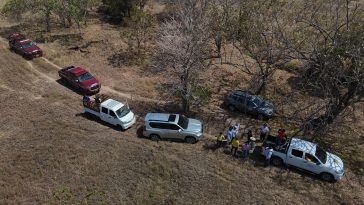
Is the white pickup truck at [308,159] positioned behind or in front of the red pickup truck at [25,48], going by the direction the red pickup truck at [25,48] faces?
in front

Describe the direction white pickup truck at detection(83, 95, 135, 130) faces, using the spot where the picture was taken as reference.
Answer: facing the viewer and to the right of the viewer

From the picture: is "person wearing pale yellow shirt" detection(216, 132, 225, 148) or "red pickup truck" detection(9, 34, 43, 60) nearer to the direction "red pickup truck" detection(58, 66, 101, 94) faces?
the person wearing pale yellow shirt

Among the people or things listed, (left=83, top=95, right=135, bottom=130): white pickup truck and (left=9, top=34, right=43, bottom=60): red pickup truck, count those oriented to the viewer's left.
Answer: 0

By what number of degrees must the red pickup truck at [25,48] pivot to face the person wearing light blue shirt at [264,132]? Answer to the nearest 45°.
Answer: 0° — it already faces them

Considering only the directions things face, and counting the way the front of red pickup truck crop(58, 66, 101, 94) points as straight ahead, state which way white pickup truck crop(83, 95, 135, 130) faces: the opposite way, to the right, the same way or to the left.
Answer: the same way

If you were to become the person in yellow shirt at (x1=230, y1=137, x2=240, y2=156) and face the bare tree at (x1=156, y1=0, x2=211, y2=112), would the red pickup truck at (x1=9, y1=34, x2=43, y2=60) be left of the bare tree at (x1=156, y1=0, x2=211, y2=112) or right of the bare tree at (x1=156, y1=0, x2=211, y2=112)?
left

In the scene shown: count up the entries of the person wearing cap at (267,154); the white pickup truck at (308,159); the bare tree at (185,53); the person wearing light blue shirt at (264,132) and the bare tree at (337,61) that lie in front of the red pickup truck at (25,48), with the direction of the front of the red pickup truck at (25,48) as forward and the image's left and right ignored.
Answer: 5

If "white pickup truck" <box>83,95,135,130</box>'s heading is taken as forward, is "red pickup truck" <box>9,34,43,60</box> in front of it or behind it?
behind

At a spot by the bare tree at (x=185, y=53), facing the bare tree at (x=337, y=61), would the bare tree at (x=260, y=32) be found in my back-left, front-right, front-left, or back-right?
front-left

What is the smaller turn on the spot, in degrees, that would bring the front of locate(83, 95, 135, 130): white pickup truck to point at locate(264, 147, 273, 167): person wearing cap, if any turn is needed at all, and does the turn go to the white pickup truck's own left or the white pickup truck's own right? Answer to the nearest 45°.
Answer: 0° — it already faces them

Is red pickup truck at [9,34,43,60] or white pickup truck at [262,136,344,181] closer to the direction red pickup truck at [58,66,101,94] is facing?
the white pickup truck

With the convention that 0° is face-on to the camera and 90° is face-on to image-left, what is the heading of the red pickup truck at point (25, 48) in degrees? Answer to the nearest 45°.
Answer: approximately 315°

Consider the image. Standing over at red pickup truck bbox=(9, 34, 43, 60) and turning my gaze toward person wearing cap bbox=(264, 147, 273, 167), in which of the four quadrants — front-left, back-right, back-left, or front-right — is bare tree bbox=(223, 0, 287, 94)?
front-left

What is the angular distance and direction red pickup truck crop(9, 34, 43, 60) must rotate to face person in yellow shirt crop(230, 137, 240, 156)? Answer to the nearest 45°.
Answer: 0° — it already faces them

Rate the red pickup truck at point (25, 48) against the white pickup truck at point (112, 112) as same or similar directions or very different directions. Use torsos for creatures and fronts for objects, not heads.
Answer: same or similar directions

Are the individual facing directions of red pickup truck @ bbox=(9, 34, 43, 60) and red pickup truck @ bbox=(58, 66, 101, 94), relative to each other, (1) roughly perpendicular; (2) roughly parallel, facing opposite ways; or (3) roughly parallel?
roughly parallel

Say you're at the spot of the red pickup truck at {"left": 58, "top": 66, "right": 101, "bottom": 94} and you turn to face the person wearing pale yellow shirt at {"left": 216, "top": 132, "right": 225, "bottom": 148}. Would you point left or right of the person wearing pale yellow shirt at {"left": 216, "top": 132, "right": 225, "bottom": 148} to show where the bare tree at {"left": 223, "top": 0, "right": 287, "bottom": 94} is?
left

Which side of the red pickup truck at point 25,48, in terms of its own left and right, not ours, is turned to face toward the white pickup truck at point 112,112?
front
